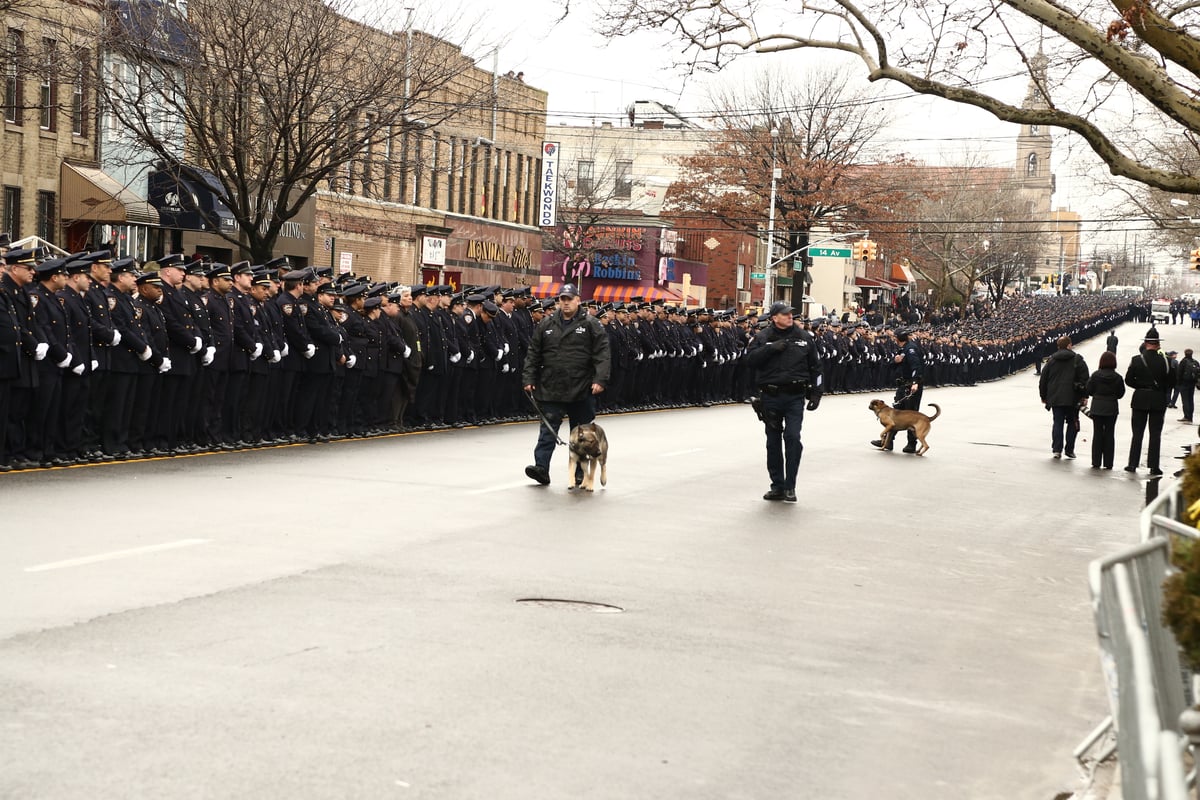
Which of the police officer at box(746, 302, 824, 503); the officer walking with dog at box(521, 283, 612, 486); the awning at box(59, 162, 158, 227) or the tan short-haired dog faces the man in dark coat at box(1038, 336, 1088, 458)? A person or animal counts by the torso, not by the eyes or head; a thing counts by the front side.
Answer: the awning

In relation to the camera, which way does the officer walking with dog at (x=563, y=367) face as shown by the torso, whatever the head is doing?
toward the camera

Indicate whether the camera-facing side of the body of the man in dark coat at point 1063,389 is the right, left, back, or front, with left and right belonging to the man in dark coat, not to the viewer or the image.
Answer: back

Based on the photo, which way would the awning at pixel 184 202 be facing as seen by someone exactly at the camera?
facing the viewer and to the right of the viewer

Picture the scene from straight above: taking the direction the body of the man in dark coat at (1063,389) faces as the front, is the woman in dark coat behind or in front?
behind

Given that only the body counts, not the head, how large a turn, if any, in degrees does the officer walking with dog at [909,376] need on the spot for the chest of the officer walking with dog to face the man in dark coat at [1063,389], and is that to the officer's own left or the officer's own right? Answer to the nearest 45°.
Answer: approximately 135° to the officer's own left

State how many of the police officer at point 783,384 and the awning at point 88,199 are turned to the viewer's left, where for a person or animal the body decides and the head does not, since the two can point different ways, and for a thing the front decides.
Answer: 0

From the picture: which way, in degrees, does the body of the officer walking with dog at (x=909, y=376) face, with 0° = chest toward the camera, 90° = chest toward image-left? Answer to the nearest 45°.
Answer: approximately 45°
